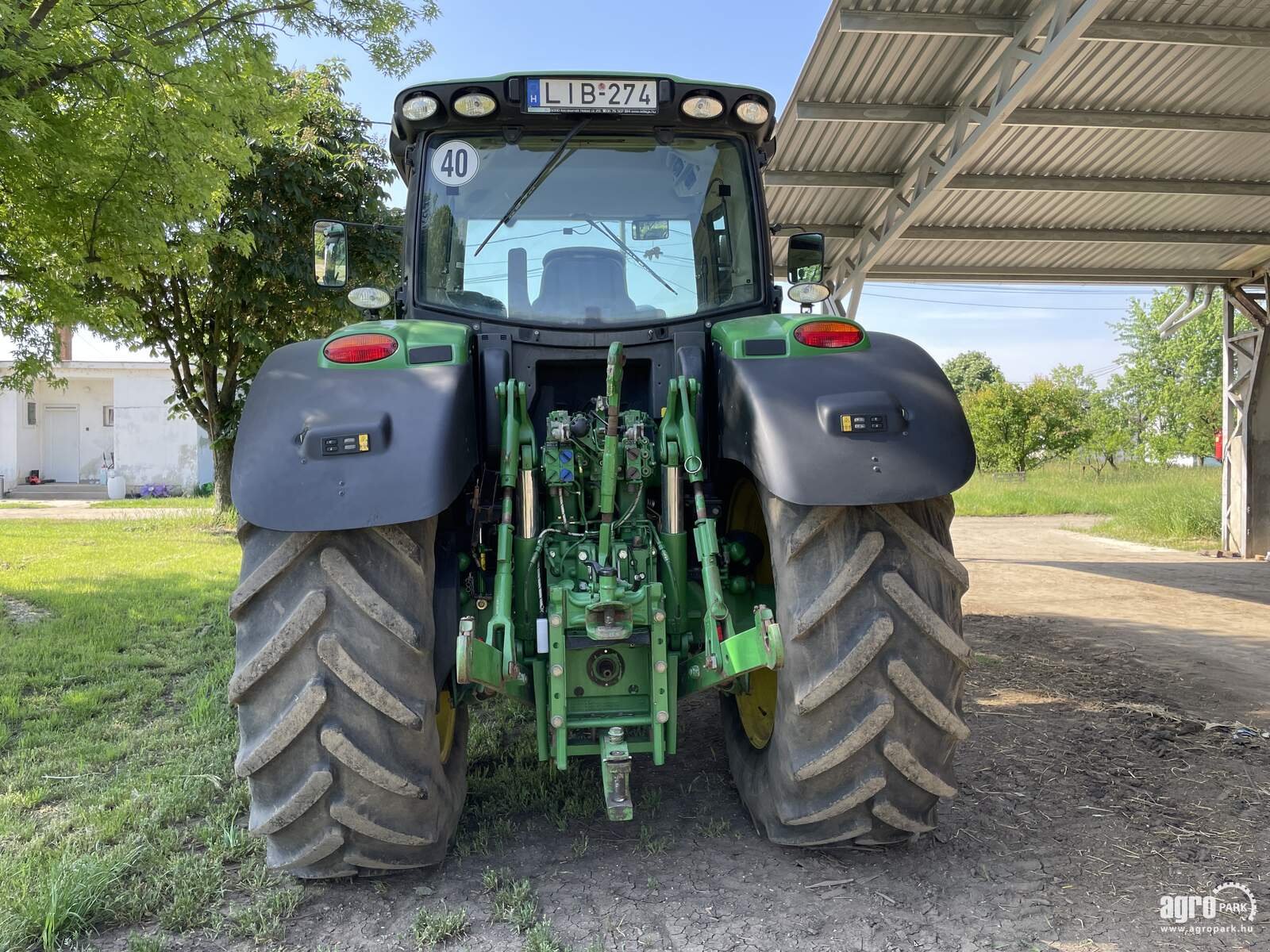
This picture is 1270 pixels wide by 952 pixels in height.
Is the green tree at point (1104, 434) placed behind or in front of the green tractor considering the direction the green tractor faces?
in front

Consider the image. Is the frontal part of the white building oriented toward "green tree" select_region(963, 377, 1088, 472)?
no

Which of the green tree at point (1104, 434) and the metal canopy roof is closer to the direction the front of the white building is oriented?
the metal canopy roof

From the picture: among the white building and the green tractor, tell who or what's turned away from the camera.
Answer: the green tractor

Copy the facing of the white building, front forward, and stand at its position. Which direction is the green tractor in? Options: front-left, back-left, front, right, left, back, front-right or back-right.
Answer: front

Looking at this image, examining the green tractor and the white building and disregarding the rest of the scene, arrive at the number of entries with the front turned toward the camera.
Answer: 1

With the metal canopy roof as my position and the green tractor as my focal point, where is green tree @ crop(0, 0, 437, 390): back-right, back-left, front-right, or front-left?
front-right

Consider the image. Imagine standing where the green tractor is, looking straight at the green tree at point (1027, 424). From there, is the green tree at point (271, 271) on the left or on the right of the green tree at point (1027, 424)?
left

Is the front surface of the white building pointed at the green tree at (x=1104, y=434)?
no

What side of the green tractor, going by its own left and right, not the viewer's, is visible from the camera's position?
back

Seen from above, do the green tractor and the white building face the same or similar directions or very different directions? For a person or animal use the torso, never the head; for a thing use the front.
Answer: very different directions

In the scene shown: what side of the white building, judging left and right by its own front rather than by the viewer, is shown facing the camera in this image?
front

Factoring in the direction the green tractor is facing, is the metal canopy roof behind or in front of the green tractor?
in front
